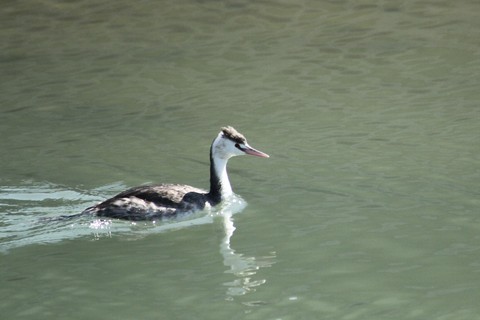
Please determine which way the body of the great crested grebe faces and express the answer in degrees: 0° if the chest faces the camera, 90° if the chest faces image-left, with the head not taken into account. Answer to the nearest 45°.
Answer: approximately 270°
